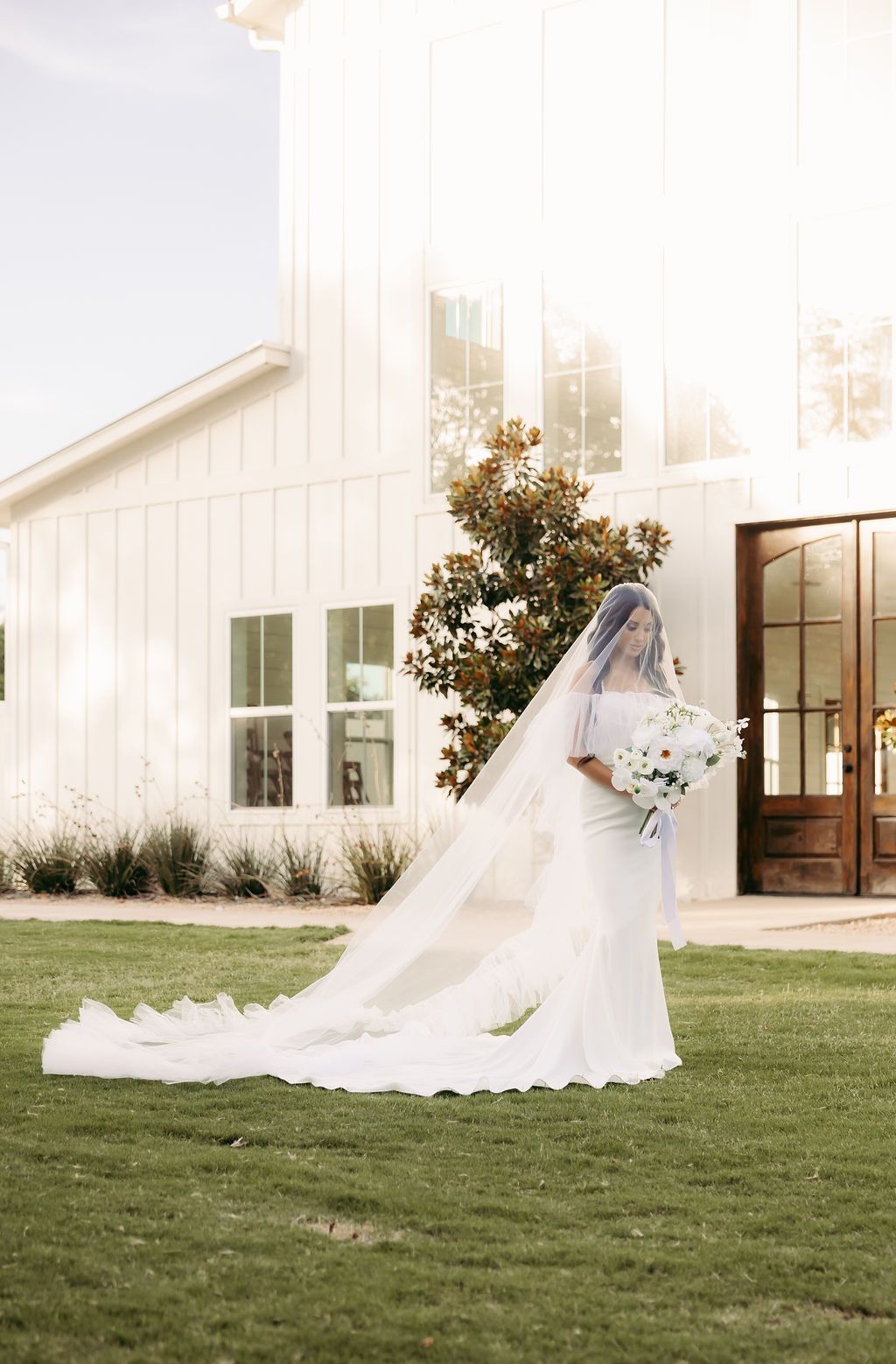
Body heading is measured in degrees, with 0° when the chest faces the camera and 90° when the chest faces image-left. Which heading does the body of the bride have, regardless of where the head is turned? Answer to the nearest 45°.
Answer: approximately 315°

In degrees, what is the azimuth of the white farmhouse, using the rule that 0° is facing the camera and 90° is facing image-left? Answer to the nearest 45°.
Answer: approximately 0°

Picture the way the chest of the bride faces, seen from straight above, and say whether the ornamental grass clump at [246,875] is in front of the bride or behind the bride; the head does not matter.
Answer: behind

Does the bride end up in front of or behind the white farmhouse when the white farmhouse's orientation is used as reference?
in front

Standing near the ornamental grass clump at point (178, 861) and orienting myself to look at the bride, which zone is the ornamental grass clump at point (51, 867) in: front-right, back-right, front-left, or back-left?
back-right

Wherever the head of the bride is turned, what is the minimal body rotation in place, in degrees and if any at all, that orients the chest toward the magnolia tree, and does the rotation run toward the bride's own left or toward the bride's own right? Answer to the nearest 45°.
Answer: approximately 135° to the bride's own left

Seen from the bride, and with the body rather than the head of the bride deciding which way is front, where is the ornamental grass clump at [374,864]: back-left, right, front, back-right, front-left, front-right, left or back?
back-left

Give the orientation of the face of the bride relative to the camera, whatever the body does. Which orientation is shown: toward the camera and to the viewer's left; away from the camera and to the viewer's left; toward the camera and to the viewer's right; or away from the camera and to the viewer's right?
toward the camera and to the viewer's right
